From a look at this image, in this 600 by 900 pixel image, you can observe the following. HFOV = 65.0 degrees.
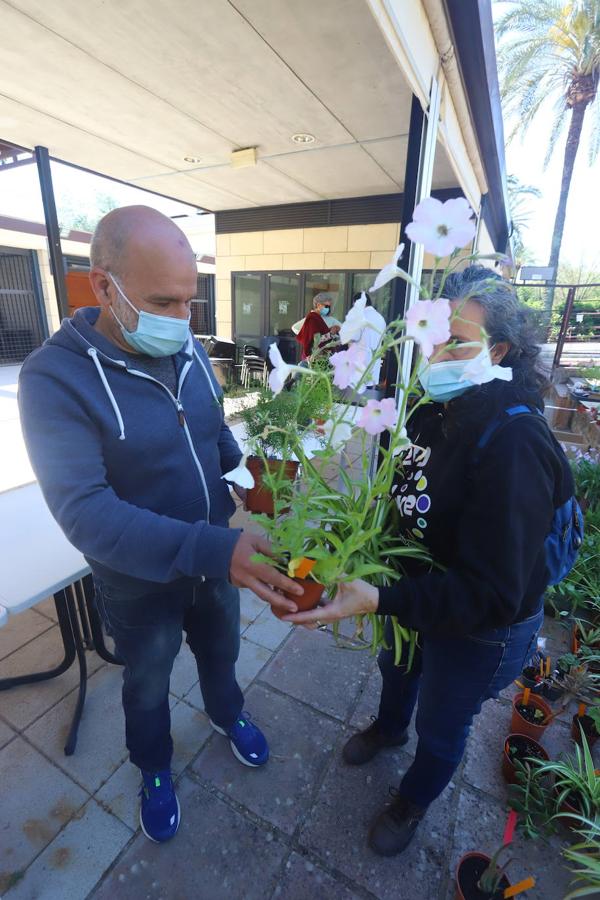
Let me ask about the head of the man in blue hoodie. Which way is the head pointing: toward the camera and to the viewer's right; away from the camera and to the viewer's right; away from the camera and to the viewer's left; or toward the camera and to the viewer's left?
toward the camera and to the viewer's right

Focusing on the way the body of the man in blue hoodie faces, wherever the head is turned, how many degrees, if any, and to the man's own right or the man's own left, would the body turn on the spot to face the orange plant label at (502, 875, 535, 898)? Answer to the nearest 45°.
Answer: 0° — they already face it

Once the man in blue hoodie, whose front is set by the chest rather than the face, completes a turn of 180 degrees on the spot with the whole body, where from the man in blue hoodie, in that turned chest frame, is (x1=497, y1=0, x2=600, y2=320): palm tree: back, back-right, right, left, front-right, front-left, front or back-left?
right

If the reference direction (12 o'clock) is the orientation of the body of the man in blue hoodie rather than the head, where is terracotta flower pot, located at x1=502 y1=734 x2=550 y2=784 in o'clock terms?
The terracotta flower pot is roughly at 11 o'clock from the man in blue hoodie.

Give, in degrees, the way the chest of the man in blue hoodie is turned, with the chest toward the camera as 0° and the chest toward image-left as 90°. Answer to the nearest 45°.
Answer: approximately 315°

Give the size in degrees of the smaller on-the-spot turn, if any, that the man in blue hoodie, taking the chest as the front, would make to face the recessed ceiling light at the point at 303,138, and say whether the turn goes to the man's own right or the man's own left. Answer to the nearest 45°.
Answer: approximately 90° to the man's own left
